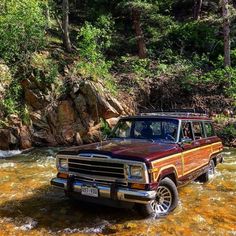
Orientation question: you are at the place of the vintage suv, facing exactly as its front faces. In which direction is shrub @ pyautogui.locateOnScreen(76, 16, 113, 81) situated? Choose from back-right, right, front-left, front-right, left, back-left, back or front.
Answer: back-right

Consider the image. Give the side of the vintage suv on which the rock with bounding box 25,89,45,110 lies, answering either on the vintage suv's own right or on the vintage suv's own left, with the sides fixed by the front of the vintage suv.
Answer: on the vintage suv's own right

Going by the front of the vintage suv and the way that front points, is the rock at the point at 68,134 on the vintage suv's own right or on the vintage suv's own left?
on the vintage suv's own right

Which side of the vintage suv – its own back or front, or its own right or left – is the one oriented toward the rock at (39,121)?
right

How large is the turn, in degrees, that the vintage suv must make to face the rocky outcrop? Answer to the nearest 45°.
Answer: approximately 135° to its right

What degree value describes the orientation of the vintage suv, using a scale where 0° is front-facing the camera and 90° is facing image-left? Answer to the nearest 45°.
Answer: approximately 45°

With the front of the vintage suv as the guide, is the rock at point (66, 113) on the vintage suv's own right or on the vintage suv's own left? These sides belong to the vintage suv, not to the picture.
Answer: on the vintage suv's own right

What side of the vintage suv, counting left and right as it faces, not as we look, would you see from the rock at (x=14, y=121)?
right
